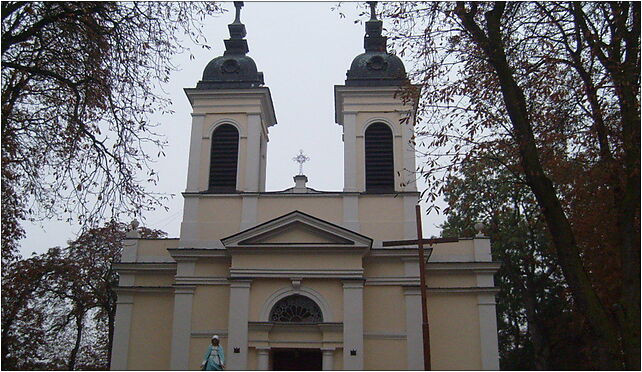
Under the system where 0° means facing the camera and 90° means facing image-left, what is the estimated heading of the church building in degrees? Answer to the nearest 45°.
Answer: approximately 0°

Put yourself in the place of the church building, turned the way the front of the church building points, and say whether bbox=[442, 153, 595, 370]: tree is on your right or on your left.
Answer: on your left
